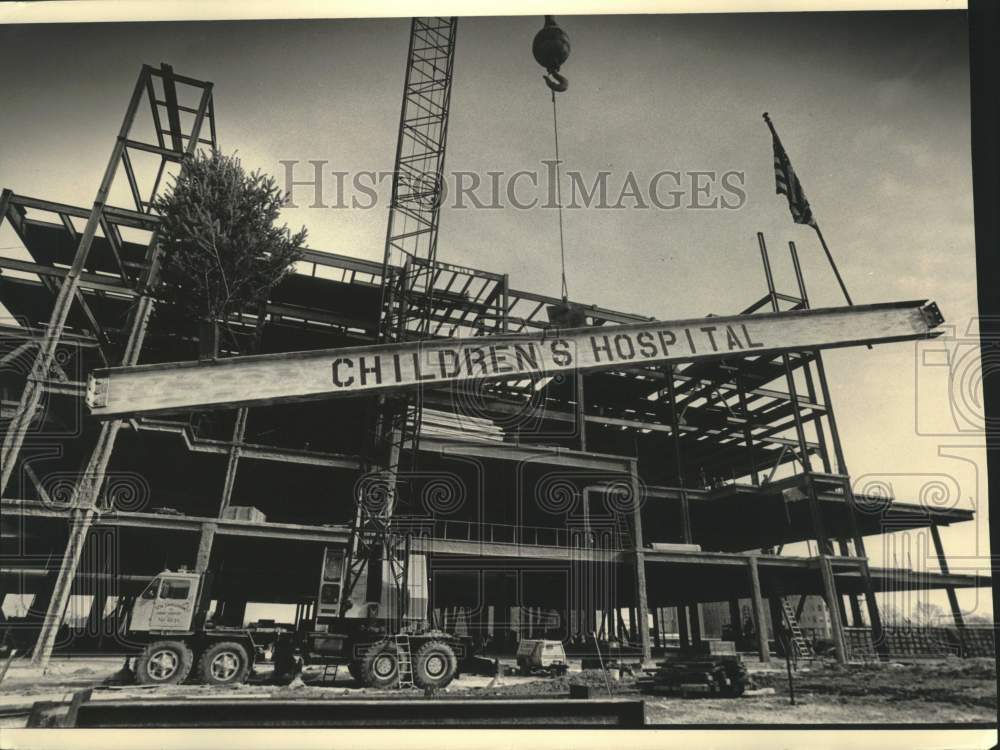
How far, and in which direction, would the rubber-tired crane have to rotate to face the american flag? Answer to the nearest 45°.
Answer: approximately 180°

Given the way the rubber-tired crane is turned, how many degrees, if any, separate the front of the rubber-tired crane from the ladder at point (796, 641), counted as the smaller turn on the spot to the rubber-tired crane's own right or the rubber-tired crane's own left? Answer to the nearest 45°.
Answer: approximately 135° to the rubber-tired crane's own right

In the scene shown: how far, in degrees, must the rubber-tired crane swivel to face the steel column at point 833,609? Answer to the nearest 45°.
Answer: approximately 135° to its right

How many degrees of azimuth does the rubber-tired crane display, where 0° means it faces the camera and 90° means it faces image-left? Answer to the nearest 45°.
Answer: approximately 90°

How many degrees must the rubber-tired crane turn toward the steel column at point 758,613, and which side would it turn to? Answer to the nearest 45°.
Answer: approximately 135° to its right
